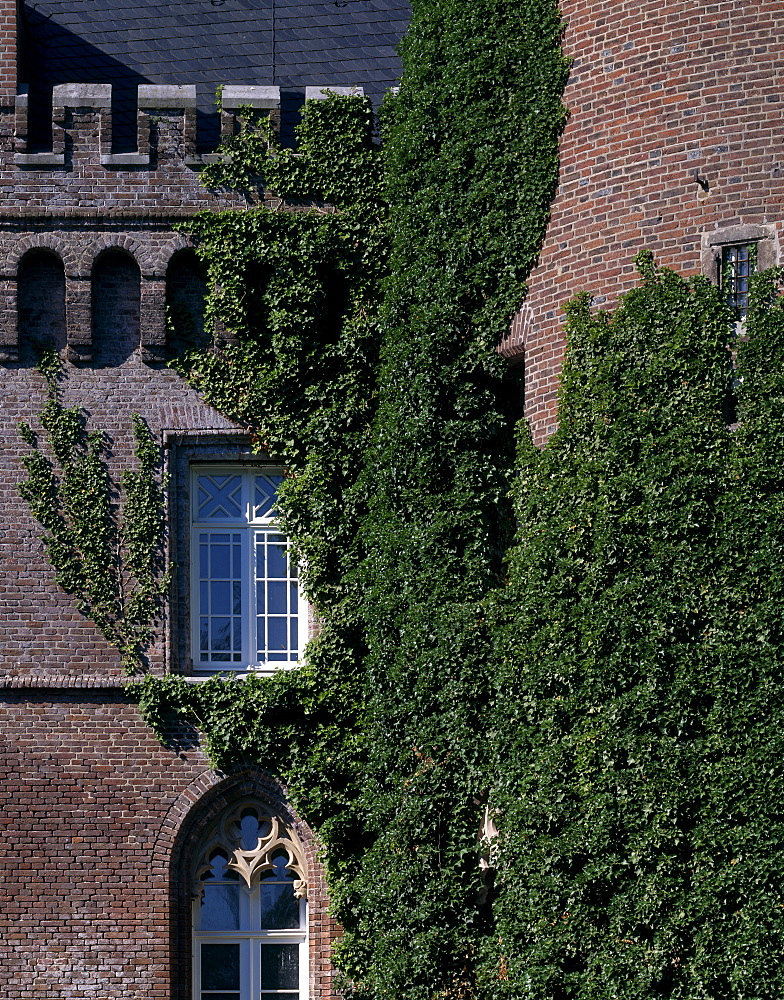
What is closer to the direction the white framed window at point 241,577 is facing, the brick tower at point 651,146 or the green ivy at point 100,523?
the brick tower

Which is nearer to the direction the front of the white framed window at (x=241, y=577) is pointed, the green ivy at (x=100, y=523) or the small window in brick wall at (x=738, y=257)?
the small window in brick wall

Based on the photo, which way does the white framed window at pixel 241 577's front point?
toward the camera

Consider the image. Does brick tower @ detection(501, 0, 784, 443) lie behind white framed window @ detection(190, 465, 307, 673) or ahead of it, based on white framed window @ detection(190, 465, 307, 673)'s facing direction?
ahead

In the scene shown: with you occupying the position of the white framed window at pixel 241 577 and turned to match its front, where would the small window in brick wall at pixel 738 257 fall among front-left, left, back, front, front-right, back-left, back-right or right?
front-left

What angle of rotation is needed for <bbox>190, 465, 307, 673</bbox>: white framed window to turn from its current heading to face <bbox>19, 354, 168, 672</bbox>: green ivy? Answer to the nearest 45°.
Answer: approximately 90° to its right

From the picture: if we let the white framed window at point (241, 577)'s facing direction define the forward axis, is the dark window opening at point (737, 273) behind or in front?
in front
